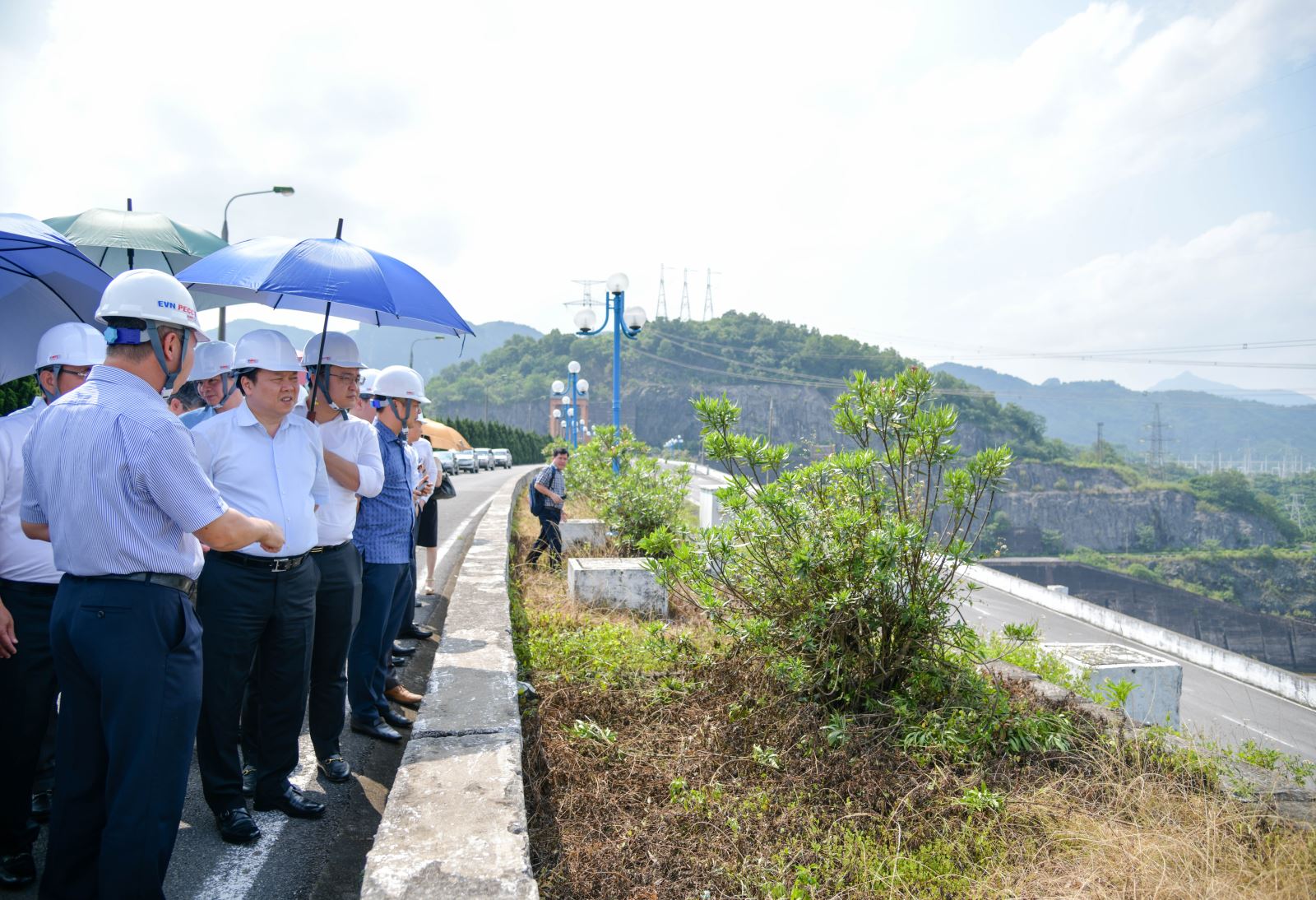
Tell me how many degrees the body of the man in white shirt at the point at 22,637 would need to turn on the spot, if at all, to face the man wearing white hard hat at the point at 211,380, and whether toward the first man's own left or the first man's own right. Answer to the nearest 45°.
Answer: approximately 45° to the first man's own left

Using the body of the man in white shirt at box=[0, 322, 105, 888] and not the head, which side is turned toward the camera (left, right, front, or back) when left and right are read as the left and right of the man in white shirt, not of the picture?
right

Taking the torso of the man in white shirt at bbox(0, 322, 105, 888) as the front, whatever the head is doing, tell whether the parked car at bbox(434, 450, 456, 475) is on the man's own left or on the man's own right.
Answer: on the man's own left

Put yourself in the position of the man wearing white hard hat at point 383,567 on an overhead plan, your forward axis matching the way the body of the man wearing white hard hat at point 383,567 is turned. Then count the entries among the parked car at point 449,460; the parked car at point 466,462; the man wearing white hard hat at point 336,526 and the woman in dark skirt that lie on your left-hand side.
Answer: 3

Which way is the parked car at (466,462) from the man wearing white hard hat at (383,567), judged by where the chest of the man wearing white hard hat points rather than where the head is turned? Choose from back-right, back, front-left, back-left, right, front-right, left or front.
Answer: left

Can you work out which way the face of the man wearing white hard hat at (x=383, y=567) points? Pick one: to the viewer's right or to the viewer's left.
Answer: to the viewer's right

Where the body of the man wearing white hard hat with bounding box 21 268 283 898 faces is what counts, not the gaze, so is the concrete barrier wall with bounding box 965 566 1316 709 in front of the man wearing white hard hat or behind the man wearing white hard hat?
in front

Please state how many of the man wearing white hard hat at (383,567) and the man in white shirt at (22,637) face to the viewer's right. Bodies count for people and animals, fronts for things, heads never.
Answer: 2

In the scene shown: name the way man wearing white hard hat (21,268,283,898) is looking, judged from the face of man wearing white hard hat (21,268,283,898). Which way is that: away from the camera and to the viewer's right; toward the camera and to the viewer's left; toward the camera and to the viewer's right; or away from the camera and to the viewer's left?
away from the camera and to the viewer's right

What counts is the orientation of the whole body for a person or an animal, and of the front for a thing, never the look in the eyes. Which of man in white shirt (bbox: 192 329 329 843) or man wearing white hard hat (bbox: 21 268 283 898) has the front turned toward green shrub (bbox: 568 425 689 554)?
the man wearing white hard hat

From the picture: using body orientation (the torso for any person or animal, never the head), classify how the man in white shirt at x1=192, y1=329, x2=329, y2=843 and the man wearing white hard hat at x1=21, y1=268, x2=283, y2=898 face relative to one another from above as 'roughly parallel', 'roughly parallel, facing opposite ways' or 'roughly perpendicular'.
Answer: roughly perpendicular

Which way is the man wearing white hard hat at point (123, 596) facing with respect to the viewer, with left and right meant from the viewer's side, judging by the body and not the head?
facing away from the viewer and to the right of the viewer

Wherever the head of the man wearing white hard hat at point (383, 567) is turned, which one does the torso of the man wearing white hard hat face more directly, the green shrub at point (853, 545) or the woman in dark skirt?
the green shrub

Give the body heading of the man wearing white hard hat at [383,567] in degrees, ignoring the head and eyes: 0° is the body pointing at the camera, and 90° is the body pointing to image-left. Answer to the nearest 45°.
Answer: approximately 270°
